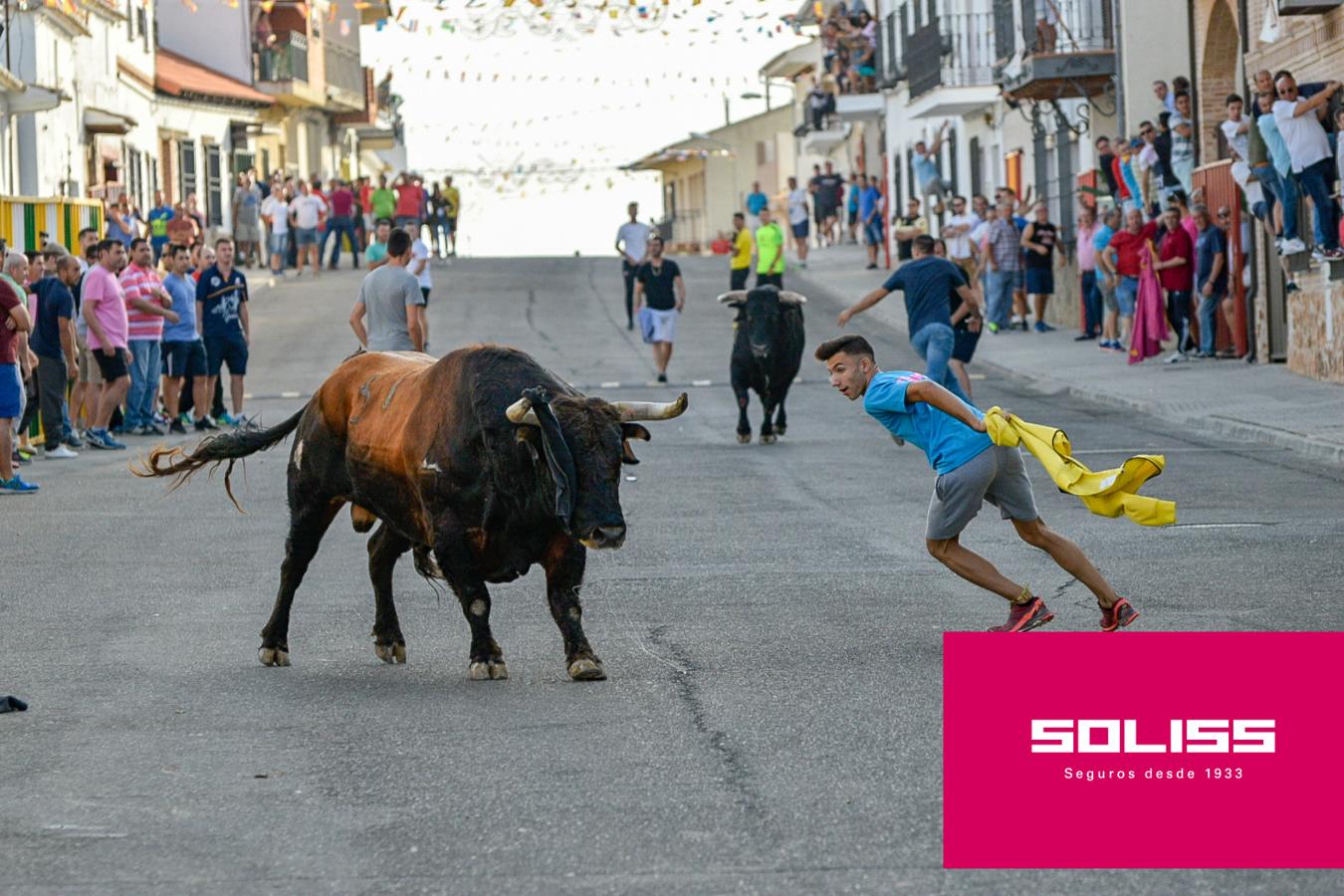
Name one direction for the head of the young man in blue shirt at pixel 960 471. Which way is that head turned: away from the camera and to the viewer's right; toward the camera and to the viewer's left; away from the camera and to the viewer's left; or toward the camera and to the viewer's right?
toward the camera and to the viewer's left

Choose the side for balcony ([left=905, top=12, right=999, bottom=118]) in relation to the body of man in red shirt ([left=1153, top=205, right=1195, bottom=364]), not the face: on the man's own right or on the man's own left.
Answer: on the man's own right

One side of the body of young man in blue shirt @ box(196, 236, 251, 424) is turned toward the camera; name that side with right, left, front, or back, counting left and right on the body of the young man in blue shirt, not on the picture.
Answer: front

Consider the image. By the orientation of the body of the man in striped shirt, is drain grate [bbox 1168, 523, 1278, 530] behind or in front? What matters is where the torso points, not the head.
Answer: in front

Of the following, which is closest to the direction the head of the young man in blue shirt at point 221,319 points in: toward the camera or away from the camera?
toward the camera

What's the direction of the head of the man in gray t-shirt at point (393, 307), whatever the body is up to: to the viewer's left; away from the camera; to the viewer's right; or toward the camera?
away from the camera

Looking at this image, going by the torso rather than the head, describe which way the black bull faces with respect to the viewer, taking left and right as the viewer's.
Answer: facing the viewer

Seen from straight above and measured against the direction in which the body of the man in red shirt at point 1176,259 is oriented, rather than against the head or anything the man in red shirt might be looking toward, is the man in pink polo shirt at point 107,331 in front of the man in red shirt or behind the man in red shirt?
in front

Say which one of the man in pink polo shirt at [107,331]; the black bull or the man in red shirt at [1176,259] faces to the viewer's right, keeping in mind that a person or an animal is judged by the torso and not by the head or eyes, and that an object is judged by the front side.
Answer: the man in pink polo shirt

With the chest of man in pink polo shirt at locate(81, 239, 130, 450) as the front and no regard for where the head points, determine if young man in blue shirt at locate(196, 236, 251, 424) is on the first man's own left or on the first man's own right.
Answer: on the first man's own left

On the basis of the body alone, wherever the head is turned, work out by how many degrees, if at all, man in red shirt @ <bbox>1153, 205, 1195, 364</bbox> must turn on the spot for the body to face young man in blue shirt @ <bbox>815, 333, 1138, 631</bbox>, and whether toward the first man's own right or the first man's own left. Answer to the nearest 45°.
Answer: approximately 45° to the first man's own left

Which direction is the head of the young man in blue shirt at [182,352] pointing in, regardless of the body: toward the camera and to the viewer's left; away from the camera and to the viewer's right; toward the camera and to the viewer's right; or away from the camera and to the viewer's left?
toward the camera and to the viewer's right
